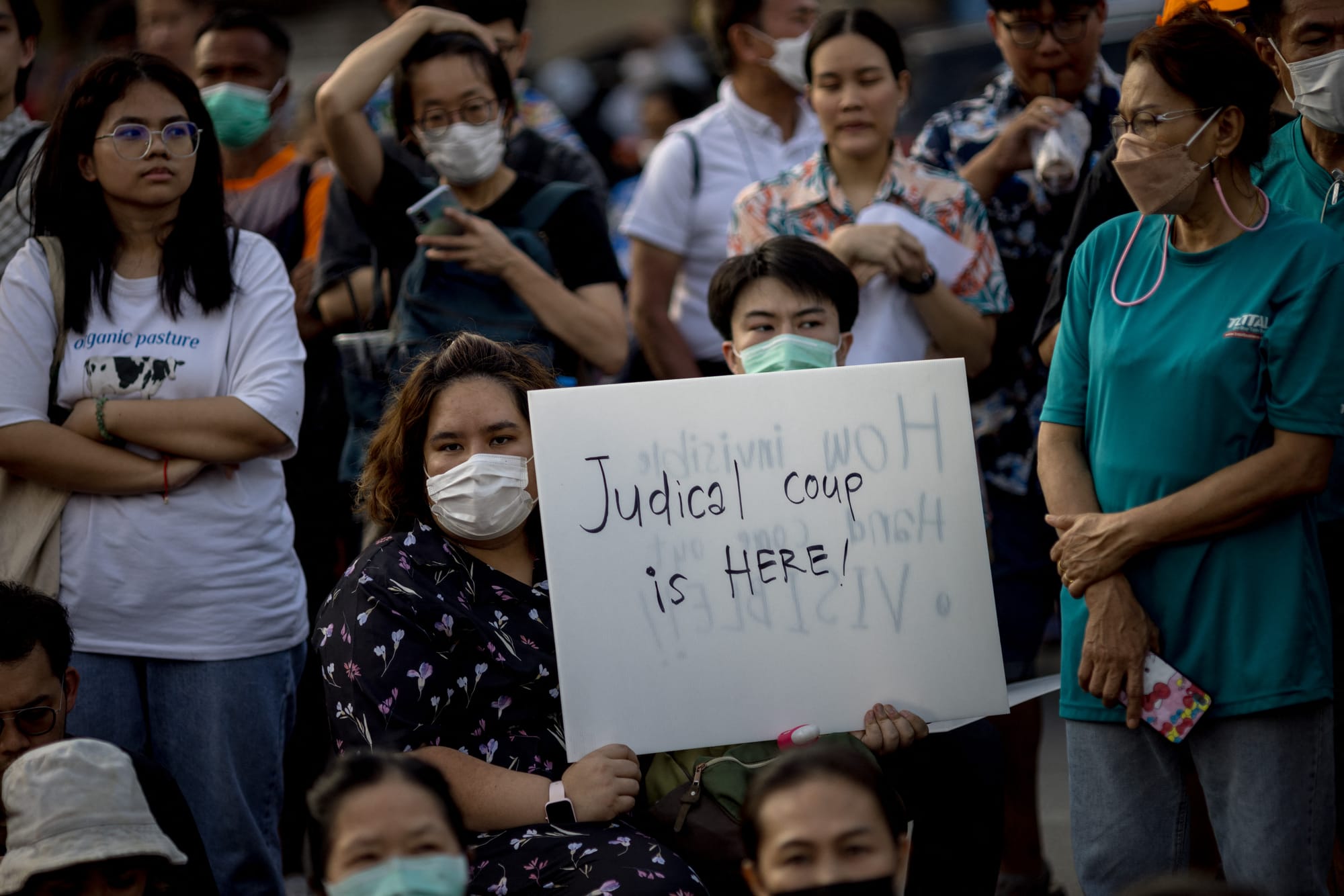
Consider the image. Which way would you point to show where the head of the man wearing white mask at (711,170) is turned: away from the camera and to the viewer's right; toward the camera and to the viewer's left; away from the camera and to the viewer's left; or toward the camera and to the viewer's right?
toward the camera and to the viewer's right

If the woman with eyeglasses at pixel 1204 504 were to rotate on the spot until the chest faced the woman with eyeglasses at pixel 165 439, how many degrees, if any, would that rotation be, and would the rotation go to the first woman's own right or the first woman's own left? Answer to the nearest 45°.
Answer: approximately 45° to the first woman's own right

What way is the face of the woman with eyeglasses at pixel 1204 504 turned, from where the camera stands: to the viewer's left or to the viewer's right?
to the viewer's left

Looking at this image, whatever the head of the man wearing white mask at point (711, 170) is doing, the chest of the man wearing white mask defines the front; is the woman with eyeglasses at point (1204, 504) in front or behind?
in front

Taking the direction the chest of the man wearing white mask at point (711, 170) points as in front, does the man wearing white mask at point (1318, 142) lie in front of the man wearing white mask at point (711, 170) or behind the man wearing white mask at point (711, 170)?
in front

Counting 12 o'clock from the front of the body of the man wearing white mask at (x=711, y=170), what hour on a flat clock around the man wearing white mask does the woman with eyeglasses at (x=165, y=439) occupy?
The woman with eyeglasses is roughly at 3 o'clock from the man wearing white mask.

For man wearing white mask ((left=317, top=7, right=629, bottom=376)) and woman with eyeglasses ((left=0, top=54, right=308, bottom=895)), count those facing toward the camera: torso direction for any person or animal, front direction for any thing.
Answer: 2

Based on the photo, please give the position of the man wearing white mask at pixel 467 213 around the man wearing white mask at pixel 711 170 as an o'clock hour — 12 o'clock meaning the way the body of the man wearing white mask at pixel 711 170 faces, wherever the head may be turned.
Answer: the man wearing white mask at pixel 467 213 is roughly at 3 o'clock from the man wearing white mask at pixel 711 170.

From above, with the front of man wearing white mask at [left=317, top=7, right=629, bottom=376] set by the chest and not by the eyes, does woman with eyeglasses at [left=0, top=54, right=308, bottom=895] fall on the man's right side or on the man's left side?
on the man's right side
